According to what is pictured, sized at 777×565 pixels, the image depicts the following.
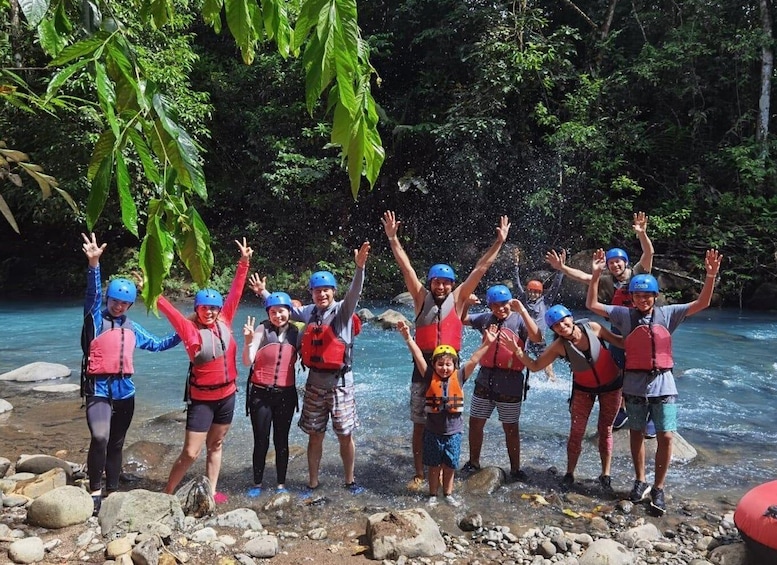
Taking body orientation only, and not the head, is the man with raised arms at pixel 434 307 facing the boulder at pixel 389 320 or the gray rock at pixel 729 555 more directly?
the gray rock

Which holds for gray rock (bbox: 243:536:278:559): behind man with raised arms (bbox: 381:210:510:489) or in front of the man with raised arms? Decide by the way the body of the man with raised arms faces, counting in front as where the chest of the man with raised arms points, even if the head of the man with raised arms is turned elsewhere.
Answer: in front

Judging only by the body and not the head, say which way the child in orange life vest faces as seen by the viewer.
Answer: toward the camera

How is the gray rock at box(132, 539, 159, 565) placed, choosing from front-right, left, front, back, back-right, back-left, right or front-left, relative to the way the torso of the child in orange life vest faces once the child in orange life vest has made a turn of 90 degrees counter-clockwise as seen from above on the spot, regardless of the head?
back-right

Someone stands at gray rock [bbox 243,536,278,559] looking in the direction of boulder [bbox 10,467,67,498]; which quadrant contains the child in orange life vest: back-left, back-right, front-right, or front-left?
back-right

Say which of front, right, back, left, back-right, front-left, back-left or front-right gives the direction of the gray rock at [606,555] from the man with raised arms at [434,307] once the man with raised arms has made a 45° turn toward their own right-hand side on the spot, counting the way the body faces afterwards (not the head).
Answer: left

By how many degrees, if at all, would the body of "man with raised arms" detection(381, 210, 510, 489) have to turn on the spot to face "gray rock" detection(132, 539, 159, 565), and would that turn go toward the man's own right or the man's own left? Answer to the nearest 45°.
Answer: approximately 45° to the man's own right

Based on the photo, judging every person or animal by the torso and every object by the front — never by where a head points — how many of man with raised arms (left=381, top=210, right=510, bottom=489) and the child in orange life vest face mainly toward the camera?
2

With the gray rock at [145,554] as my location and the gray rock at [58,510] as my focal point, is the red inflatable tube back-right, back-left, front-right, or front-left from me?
back-right

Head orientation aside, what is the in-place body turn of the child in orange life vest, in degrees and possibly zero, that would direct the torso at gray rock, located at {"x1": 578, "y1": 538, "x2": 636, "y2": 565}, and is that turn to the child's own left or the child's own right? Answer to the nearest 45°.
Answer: approximately 45° to the child's own left

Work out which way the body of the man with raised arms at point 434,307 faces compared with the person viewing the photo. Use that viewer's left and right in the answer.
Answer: facing the viewer

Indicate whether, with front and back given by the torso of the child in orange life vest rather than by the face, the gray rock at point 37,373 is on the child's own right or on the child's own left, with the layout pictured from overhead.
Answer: on the child's own right

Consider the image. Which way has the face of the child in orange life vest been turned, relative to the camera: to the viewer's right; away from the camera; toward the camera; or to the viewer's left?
toward the camera

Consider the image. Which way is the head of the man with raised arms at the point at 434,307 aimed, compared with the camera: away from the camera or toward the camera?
toward the camera

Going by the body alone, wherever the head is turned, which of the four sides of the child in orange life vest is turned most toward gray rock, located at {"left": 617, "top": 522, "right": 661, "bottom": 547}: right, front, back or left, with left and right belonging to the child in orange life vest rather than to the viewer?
left

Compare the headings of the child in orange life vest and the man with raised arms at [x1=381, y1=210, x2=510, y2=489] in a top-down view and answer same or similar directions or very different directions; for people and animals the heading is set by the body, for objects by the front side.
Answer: same or similar directions

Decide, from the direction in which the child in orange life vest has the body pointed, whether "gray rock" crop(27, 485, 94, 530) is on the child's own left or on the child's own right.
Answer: on the child's own right
